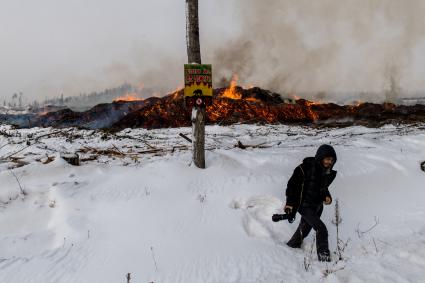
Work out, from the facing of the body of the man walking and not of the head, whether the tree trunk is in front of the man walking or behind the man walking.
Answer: behind

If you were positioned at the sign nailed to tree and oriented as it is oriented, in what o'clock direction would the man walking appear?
The man walking is roughly at 11 o'clock from the sign nailed to tree.

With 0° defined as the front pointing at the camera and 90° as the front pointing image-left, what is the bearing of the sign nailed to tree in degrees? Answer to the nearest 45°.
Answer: approximately 0°
